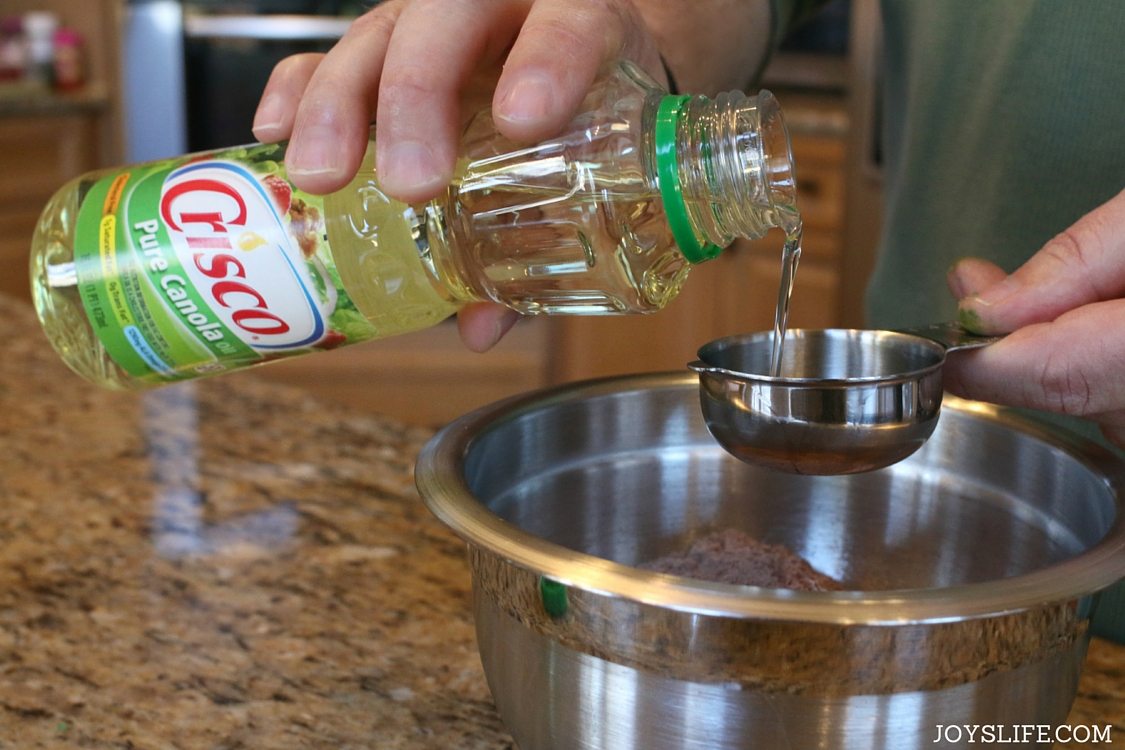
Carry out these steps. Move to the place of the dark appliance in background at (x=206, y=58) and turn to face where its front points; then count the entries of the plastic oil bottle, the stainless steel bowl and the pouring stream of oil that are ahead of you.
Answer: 3

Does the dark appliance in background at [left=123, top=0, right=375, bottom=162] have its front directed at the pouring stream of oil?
yes

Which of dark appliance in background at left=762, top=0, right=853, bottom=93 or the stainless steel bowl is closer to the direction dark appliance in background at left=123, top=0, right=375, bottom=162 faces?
the stainless steel bowl

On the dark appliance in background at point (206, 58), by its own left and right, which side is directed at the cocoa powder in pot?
front

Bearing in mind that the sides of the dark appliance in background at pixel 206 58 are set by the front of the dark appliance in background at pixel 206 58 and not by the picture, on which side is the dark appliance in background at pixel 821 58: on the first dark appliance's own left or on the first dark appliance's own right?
on the first dark appliance's own left

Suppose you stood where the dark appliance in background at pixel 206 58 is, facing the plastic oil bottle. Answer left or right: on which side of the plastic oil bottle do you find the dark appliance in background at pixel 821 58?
left

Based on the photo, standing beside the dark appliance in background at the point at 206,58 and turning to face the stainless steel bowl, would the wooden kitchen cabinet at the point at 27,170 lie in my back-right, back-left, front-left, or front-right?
back-right

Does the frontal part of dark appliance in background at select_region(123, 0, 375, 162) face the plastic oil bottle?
yes

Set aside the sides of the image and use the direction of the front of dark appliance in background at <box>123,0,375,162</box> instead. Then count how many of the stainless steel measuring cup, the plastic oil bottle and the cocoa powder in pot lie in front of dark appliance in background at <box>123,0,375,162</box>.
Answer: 3

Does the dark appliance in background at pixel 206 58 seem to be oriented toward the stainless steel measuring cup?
yes

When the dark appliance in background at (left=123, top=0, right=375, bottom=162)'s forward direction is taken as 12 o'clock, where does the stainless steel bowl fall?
The stainless steel bowl is roughly at 12 o'clock from the dark appliance in background.

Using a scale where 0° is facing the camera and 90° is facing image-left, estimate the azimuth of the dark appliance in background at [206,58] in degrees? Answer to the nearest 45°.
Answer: approximately 0°

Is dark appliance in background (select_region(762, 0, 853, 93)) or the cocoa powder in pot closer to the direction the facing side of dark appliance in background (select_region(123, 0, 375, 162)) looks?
the cocoa powder in pot
